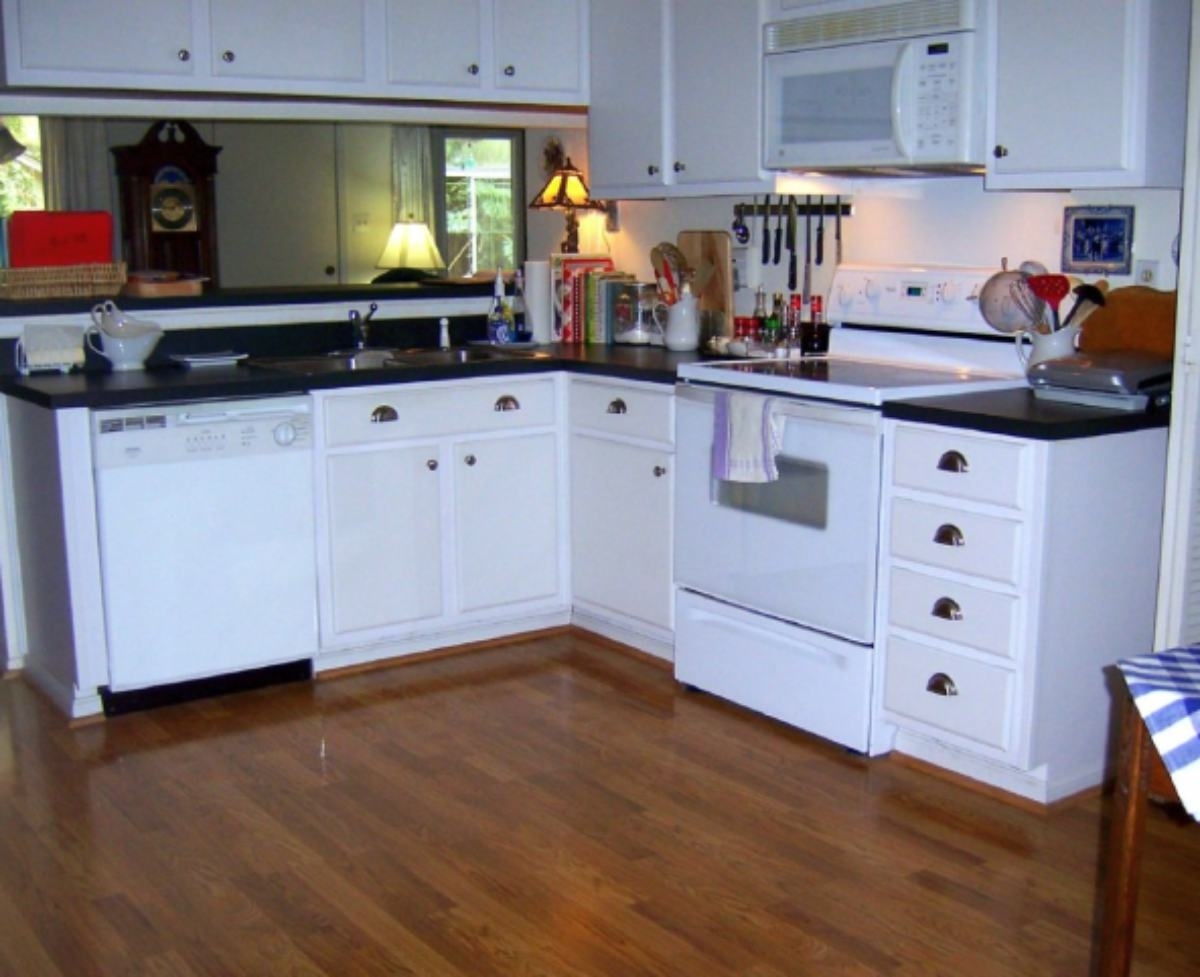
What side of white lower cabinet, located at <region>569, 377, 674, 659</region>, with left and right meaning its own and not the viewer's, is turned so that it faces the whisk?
left

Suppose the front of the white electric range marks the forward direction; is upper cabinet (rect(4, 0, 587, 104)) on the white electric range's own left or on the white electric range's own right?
on the white electric range's own right

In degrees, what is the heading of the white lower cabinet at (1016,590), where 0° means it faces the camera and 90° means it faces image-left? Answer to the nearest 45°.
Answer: approximately 45°

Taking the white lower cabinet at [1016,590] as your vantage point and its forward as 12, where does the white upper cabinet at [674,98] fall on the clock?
The white upper cabinet is roughly at 3 o'clock from the white lower cabinet.

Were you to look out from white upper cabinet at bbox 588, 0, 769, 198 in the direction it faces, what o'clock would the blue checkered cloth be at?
The blue checkered cloth is roughly at 10 o'clock from the white upper cabinet.

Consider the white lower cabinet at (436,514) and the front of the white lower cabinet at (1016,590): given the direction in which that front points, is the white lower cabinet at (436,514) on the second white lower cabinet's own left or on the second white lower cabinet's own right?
on the second white lower cabinet's own right

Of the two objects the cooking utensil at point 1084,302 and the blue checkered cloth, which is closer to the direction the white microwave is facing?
the blue checkered cloth

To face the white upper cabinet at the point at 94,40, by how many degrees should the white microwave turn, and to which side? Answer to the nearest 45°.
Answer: approximately 45° to its right

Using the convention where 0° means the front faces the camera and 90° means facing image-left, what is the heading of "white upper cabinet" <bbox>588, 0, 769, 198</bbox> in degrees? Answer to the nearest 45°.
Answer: approximately 45°

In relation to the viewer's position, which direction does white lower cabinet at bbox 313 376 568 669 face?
facing the viewer and to the right of the viewer

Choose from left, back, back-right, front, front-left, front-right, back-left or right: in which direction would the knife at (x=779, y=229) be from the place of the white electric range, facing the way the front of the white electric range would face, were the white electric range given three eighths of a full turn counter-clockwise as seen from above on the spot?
left

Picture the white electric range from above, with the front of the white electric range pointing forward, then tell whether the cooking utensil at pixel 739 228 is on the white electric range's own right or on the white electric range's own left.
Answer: on the white electric range's own right
